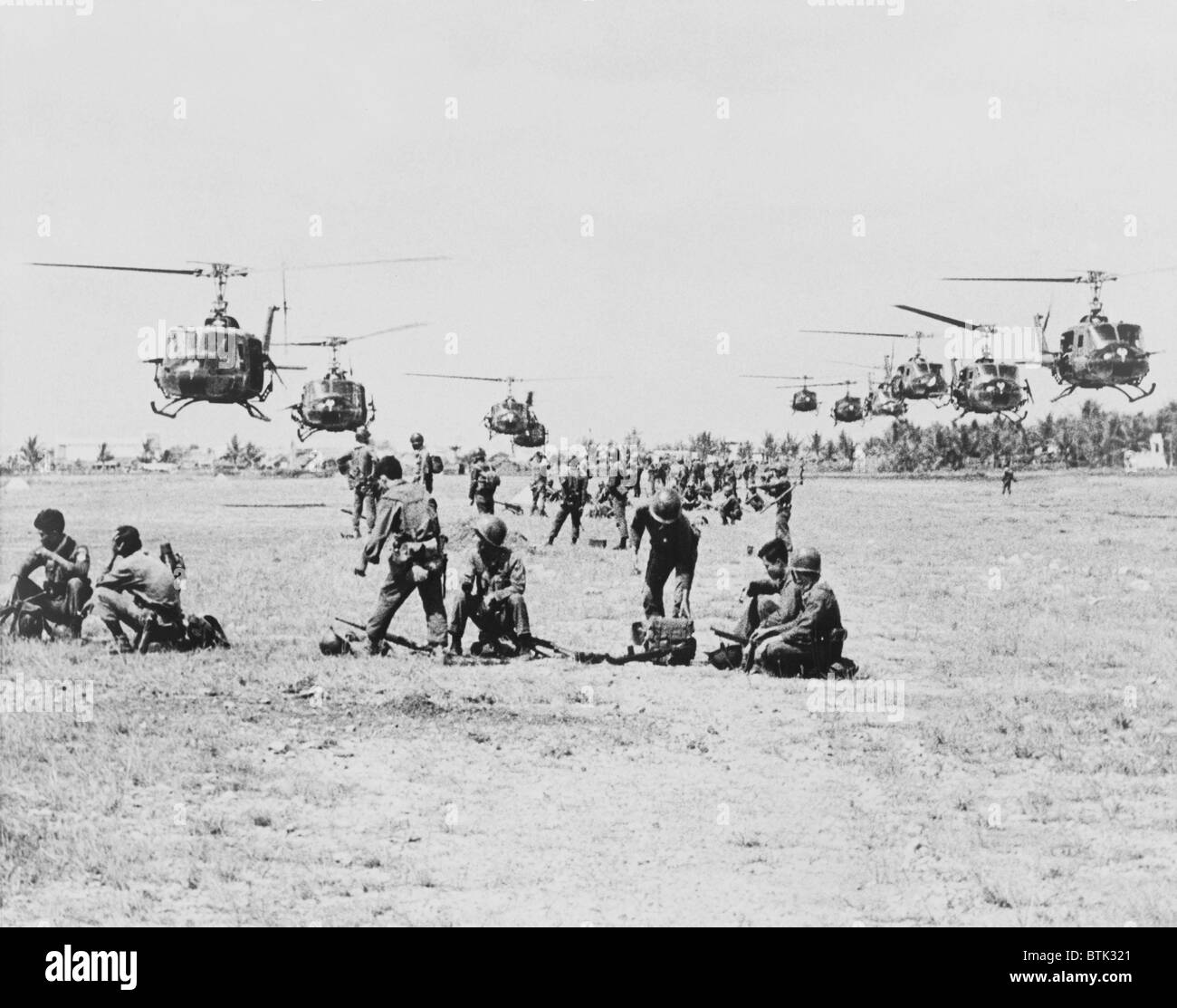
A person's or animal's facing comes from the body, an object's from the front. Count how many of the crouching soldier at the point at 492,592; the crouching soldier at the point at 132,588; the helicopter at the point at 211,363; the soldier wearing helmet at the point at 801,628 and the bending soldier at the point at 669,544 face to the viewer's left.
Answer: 2

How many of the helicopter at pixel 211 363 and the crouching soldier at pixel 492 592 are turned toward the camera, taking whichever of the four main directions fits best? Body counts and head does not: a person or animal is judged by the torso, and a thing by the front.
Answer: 2

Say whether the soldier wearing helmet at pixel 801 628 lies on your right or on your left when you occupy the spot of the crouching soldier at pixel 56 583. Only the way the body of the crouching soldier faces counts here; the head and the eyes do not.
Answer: on your left

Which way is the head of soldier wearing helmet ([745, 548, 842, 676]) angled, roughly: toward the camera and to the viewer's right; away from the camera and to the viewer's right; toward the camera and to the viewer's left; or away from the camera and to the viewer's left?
toward the camera and to the viewer's left

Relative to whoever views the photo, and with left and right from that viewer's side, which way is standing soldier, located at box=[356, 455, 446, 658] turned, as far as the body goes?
facing away from the viewer and to the left of the viewer

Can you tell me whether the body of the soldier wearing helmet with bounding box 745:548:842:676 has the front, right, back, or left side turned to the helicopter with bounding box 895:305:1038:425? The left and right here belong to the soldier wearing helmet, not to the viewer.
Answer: right

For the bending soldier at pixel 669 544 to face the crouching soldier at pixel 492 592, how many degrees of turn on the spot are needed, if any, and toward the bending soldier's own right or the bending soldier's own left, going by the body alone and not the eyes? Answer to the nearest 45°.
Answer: approximately 45° to the bending soldier's own right

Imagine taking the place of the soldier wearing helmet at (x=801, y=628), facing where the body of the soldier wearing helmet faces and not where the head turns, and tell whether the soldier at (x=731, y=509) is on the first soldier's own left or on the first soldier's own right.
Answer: on the first soldier's own right

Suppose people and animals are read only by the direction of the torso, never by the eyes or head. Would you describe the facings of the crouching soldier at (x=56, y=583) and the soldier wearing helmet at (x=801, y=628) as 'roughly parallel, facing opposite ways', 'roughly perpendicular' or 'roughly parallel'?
roughly perpendicular

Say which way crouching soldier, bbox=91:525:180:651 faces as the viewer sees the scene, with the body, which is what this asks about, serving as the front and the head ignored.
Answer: to the viewer's left

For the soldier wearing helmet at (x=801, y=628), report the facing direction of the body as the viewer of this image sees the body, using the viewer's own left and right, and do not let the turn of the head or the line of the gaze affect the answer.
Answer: facing to the left of the viewer

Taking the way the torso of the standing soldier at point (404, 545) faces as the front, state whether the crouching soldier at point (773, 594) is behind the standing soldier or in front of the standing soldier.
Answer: behind

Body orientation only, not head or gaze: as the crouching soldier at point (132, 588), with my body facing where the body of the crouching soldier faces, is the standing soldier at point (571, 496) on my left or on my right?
on my right
